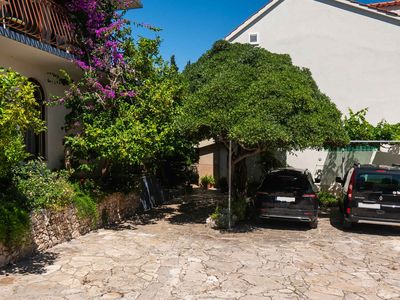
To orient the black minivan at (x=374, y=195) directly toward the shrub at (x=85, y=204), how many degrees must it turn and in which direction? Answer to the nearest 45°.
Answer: approximately 135° to its left

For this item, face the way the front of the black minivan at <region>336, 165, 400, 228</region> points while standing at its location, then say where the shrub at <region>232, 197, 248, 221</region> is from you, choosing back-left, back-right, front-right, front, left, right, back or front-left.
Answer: left

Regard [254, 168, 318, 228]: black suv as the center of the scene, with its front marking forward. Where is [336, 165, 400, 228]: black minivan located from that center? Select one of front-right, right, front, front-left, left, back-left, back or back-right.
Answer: right

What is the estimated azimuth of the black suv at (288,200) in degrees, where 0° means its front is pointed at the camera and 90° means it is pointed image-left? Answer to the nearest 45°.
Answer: approximately 180°

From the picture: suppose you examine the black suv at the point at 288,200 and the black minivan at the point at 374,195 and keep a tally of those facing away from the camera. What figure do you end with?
2

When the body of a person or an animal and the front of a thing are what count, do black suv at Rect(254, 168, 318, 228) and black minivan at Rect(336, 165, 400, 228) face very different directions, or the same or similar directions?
same or similar directions

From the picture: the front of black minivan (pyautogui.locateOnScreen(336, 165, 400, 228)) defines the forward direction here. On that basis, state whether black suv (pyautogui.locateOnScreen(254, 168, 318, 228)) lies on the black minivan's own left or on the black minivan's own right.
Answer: on the black minivan's own left

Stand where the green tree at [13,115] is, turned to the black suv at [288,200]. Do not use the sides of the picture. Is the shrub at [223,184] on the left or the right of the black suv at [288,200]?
left

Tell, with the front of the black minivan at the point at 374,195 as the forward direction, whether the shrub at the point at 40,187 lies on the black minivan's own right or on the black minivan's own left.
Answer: on the black minivan's own left

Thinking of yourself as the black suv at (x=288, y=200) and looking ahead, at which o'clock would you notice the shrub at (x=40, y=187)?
The shrub is roughly at 8 o'clock from the black suv.

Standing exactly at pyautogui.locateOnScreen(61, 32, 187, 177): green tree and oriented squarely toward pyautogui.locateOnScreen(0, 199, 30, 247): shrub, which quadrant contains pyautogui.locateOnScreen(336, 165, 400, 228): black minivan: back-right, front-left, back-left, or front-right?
back-left

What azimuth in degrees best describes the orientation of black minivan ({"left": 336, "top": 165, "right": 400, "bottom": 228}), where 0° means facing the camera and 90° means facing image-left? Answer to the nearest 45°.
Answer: approximately 180°

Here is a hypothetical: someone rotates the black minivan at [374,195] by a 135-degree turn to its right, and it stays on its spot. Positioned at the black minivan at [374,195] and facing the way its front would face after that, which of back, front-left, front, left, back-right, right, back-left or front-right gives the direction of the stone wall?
right

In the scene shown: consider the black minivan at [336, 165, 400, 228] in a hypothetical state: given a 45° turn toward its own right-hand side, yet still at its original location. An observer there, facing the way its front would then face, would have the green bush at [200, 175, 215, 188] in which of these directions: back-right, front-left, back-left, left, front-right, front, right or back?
left

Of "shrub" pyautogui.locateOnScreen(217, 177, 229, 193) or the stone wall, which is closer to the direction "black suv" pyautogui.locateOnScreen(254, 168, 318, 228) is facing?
the shrub
